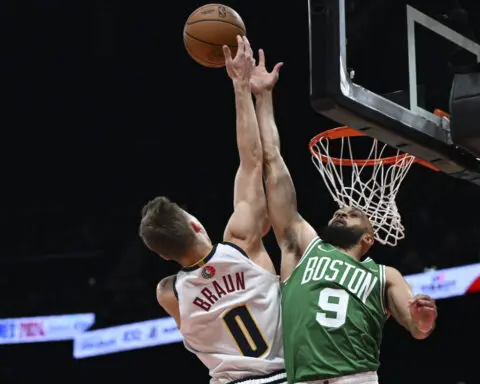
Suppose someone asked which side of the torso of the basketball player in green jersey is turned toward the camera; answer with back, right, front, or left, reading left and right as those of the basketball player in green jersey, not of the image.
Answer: front

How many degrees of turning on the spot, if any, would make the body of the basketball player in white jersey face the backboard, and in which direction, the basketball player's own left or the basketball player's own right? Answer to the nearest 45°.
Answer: approximately 45° to the basketball player's own right

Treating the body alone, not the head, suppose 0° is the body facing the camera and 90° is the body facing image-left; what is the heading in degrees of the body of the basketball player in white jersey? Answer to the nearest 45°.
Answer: approximately 180°

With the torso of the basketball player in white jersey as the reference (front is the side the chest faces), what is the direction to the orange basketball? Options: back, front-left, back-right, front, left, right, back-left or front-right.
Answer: front

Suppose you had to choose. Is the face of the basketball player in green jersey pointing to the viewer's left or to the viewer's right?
to the viewer's left

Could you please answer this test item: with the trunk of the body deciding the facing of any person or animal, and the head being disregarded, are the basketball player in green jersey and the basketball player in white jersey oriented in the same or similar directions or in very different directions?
very different directions

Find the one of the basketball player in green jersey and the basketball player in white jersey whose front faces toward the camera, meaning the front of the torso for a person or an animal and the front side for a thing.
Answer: the basketball player in green jersey

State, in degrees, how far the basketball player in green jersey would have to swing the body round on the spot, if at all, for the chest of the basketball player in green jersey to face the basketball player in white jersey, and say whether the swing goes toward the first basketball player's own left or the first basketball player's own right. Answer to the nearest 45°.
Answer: approximately 45° to the first basketball player's own right

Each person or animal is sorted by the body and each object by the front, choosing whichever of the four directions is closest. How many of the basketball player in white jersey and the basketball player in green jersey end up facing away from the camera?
1

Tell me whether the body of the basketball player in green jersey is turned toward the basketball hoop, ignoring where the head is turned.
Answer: no
